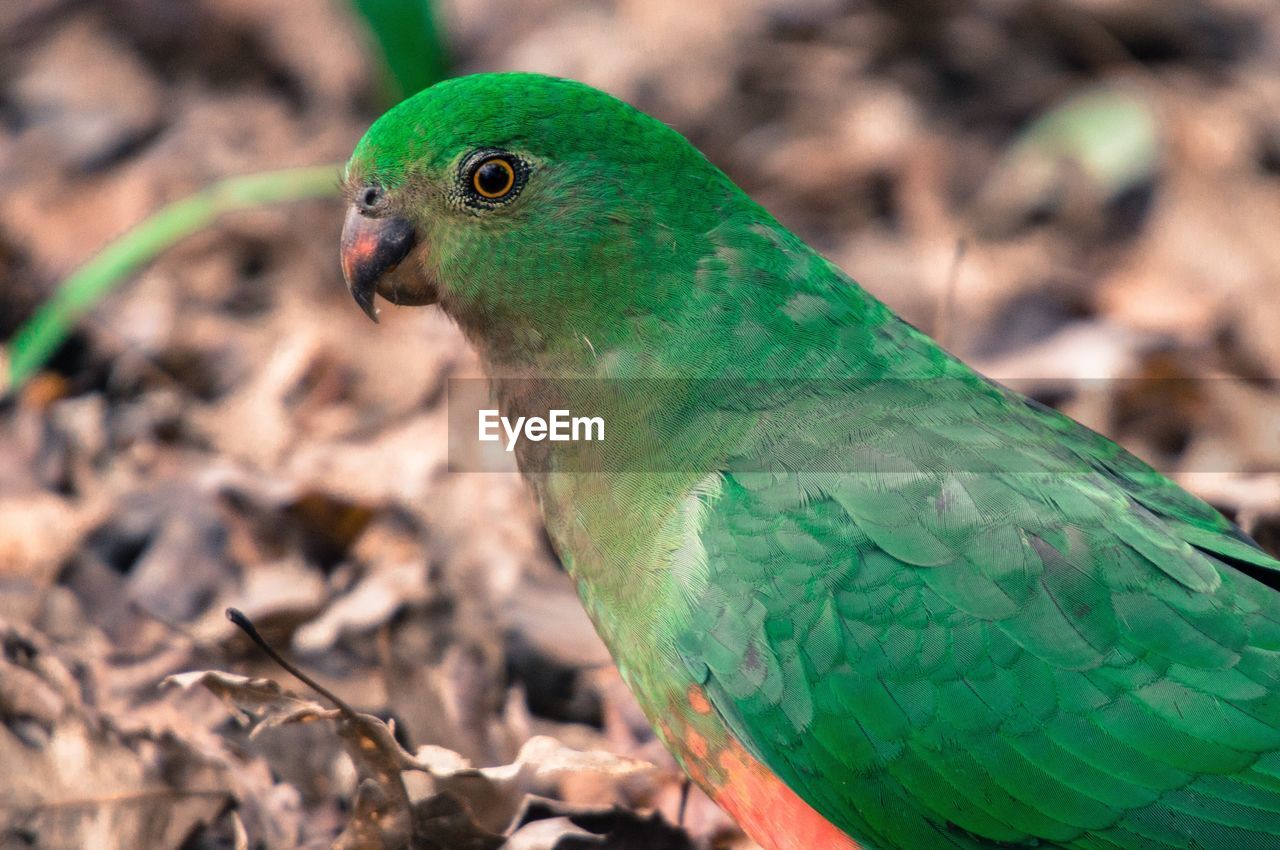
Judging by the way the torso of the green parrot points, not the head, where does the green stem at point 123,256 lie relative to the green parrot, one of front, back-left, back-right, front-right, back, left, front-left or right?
front-right

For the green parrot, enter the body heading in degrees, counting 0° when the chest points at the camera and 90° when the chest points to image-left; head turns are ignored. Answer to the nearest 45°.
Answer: approximately 90°
